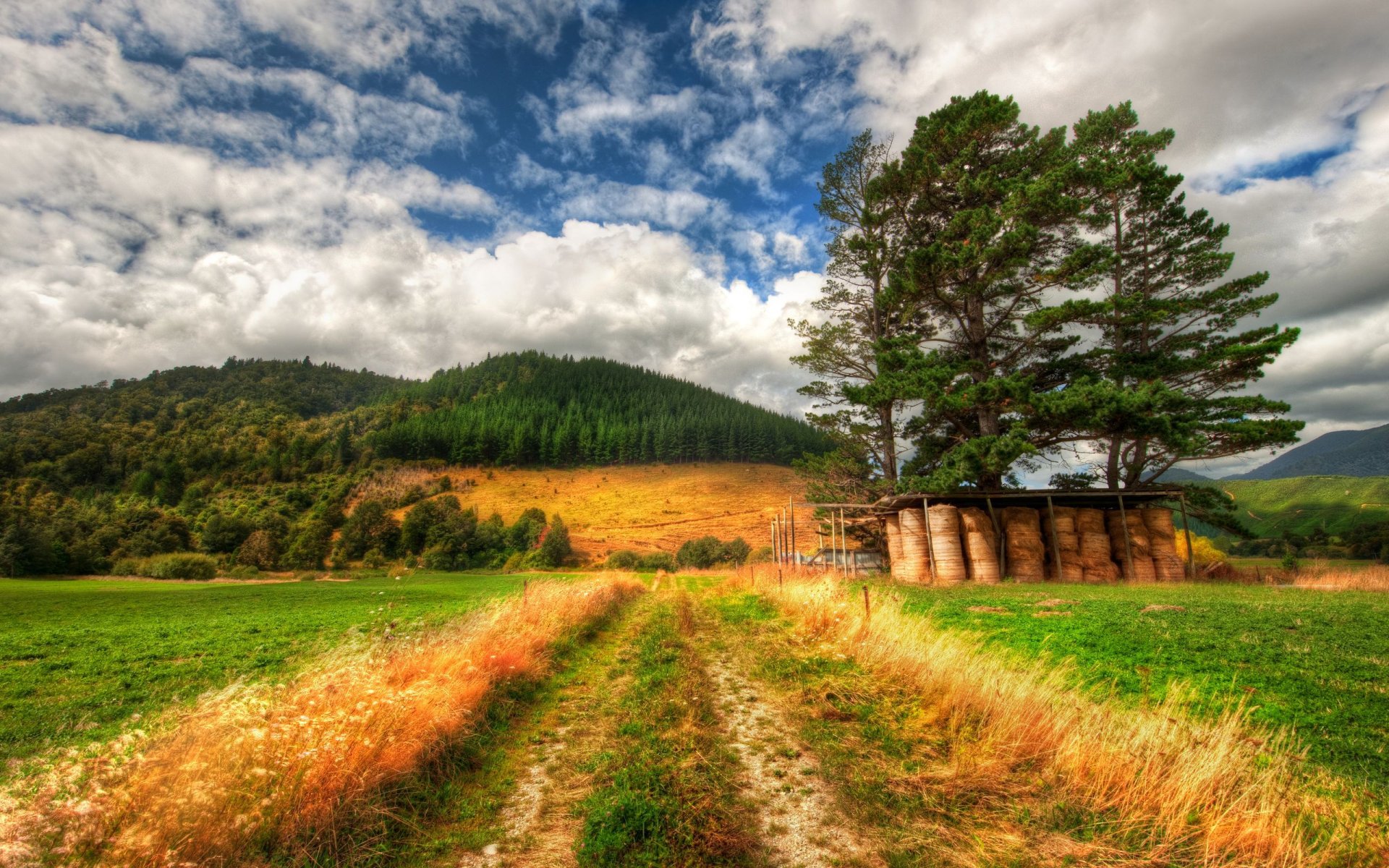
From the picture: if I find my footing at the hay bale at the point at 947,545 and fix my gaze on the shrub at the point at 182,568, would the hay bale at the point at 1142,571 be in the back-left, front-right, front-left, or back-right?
back-right

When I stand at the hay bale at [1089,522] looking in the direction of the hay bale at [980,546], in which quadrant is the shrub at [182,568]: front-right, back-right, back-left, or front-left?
front-right

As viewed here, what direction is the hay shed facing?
toward the camera

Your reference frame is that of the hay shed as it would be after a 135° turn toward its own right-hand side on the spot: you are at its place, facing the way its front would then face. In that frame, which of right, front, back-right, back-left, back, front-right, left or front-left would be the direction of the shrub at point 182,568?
front-left

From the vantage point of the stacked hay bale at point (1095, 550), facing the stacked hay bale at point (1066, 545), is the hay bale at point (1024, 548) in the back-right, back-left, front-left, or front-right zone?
front-left
